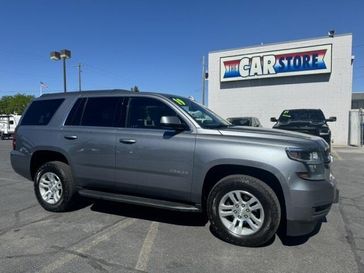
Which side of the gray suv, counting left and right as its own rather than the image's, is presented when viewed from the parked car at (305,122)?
left

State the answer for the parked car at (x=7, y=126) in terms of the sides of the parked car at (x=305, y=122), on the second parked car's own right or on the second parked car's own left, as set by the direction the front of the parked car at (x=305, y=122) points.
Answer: on the second parked car's own right

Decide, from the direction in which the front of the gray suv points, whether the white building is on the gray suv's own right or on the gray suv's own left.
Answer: on the gray suv's own left

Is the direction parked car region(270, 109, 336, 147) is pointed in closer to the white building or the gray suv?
the gray suv

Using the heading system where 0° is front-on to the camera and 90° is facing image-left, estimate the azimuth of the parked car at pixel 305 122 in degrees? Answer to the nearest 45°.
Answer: approximately 0°

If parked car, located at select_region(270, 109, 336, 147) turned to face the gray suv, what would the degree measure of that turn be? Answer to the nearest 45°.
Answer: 0° — it already faces it
